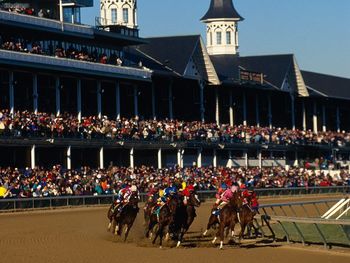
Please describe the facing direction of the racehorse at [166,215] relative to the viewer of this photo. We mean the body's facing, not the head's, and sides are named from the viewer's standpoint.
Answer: facing the viewer and to the right of the viewer

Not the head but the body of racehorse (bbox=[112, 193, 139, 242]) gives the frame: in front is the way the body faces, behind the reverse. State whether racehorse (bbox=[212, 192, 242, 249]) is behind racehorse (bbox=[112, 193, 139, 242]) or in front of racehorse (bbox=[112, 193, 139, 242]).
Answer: in front

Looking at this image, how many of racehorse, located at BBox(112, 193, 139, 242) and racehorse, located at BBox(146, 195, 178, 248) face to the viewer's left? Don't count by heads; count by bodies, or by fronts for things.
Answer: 0

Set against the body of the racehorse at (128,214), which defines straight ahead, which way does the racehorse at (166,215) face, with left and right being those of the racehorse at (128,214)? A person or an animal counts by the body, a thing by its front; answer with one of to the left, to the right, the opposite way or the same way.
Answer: the same way

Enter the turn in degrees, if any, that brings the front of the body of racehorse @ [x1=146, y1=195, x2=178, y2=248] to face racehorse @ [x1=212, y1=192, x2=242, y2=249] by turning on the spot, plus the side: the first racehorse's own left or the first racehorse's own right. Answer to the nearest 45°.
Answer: approximately 45° to the first racehorse's own left

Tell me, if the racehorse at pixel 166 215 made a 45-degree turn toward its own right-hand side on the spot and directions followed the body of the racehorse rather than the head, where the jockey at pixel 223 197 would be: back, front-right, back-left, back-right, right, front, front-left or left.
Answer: left
